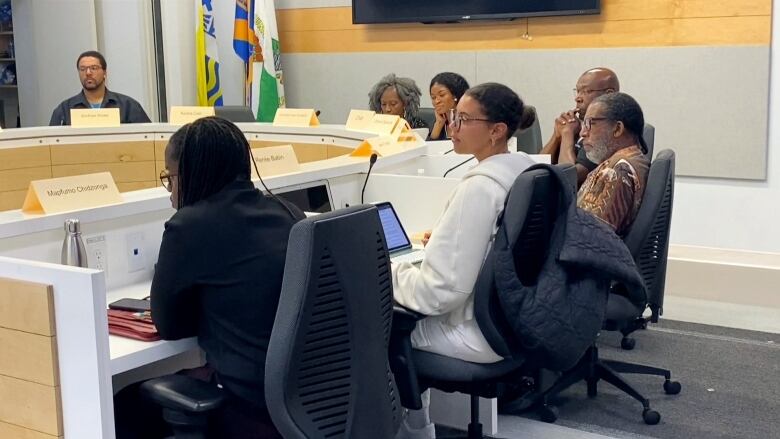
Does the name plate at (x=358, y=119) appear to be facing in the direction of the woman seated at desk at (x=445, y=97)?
no

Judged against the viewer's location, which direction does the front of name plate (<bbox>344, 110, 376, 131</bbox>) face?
facing the viewer and to the left of the viewer

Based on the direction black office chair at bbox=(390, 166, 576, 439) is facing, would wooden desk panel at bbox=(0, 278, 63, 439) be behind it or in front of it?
in front

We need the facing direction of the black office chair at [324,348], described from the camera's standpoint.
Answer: facing away from the viewer and to the left of the viewer

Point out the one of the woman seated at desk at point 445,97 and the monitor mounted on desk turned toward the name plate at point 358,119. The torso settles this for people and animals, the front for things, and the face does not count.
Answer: the woman seated at desk

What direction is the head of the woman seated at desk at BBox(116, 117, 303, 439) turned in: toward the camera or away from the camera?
away from the camera

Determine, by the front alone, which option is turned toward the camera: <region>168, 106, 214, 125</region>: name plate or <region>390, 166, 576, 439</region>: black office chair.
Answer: the name plate

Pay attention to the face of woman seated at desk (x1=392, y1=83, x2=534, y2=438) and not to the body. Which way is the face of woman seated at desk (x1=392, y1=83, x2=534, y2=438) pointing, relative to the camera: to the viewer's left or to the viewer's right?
to the viewer's left

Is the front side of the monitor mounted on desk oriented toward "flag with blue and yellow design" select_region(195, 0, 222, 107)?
no

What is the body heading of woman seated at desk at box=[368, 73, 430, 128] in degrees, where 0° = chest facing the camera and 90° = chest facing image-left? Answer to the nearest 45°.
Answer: approximately 45°

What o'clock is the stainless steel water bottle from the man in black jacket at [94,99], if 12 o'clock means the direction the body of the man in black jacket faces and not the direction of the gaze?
The stainless steel water bottle is roughly at 12 o'clock from the man in black jacket.

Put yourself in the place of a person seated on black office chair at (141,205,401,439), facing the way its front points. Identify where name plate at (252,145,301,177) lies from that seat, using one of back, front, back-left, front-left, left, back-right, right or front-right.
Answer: front-right

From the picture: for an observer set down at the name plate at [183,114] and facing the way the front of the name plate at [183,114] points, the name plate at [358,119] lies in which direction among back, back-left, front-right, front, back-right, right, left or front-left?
front-left

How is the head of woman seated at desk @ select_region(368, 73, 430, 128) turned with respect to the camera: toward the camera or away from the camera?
toward the camera

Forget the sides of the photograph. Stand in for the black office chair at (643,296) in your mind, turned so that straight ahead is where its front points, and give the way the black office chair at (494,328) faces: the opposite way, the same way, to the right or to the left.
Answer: the same way

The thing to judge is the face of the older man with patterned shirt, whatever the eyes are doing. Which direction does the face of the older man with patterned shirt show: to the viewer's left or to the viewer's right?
to the viewer's left

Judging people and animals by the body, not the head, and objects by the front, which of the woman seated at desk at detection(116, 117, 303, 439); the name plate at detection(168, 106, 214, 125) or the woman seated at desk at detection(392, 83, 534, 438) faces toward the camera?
the name plate

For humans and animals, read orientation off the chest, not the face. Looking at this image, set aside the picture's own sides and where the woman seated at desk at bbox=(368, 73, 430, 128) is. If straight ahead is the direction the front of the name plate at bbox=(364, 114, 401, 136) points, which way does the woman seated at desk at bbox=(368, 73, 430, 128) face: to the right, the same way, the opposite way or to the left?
the same way

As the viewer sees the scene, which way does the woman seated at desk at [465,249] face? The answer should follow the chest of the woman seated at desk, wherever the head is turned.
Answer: to the viewer's left

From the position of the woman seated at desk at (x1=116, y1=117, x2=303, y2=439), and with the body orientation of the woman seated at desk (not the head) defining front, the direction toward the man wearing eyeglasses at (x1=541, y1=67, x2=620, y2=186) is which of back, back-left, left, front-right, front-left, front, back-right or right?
right
